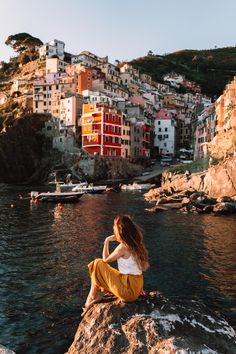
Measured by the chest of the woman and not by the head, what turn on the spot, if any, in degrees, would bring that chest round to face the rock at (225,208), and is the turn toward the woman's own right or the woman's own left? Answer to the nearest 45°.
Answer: approximately 90° to the woman's own right

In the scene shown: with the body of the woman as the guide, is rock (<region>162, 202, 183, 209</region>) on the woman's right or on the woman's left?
on the woman's right

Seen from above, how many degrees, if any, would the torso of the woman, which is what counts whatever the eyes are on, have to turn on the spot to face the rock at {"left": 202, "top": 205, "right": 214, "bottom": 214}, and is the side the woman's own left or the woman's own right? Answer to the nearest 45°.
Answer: approximately 90° to the woman's own right

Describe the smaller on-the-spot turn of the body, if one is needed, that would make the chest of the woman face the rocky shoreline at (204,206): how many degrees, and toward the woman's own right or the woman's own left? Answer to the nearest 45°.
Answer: approximately 90° to the woman's own right

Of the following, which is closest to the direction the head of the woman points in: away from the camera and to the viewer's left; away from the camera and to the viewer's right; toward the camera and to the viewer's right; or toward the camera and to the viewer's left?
away from the camera and to the viewer's left

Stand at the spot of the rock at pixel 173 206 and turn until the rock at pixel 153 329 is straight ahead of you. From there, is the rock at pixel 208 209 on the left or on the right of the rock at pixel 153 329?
left
